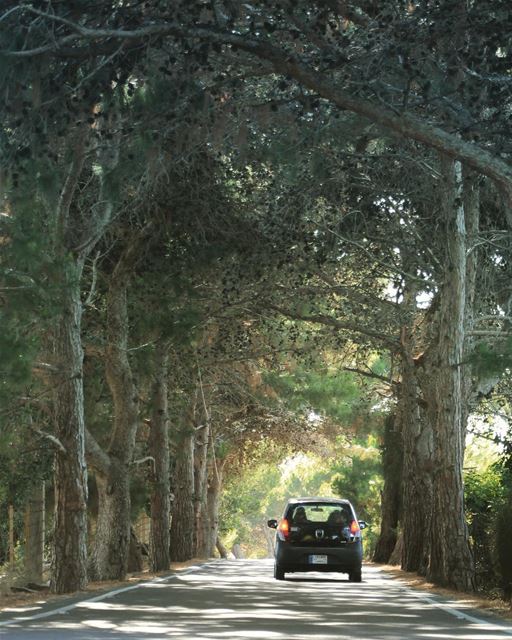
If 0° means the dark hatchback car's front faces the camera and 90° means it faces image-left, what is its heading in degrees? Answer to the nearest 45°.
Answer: approximately 180°
